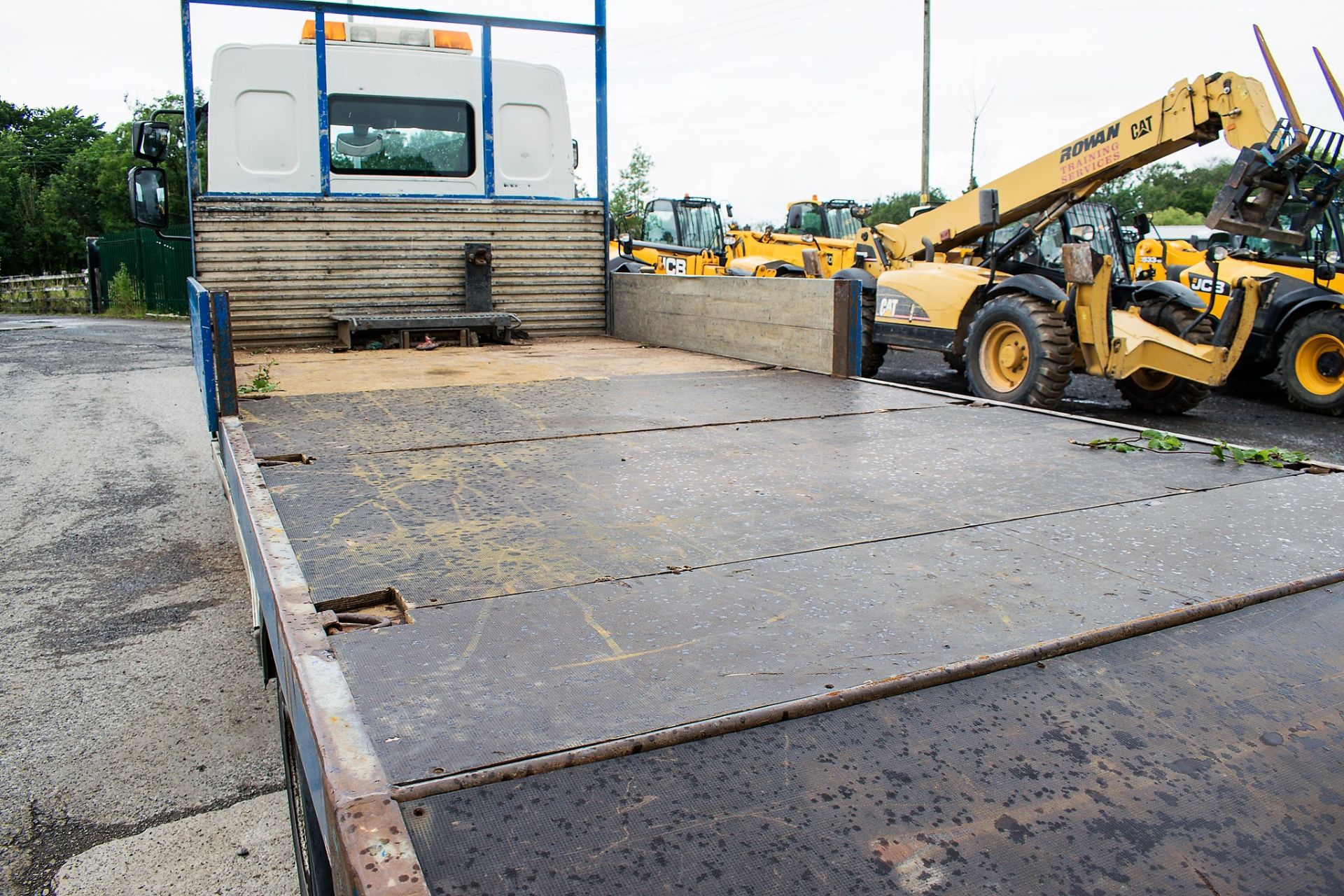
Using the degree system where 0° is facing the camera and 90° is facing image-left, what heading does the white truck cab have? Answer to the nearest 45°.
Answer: approximately 180°

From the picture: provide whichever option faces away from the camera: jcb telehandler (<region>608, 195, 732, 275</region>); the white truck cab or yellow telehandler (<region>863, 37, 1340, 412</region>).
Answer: the white truck cab

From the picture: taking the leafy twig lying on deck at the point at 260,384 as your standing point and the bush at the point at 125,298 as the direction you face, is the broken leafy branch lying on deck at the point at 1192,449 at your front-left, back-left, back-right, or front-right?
back-right

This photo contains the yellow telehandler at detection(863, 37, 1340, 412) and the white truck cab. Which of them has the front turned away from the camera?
the white truck cab

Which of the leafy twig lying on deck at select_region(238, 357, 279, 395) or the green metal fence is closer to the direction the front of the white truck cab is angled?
the green metal fence
